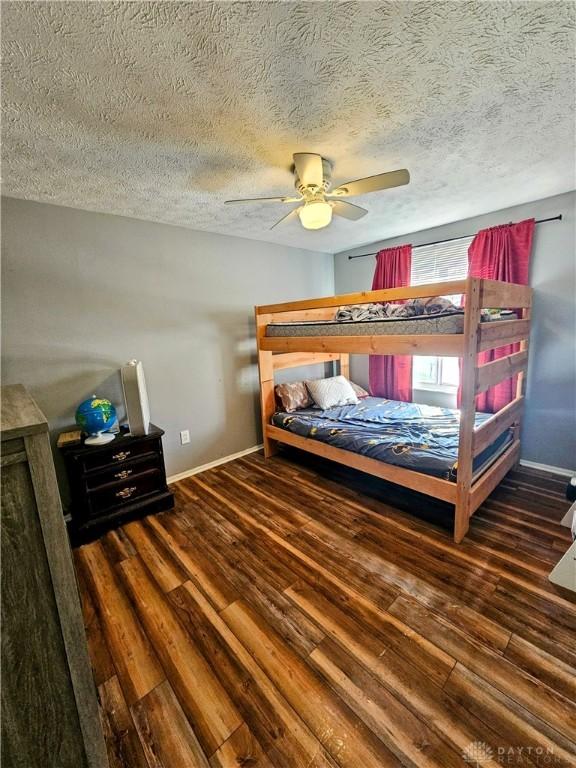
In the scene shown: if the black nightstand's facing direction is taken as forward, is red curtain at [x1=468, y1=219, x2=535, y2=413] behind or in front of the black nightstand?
in front

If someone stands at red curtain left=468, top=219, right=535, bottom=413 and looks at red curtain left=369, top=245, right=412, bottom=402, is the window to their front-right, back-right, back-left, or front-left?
front-right

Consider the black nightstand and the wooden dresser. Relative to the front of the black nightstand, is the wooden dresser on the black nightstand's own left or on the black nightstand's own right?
on the black nightstand's own right

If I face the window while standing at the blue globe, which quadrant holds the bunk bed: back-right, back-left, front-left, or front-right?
front-right

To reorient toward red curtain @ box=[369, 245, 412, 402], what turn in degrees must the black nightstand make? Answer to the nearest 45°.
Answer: approximately 45° to its left

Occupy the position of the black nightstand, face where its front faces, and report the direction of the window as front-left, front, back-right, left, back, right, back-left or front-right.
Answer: front-left

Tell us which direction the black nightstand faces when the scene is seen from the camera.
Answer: facing the viewer and to the right of the viewer

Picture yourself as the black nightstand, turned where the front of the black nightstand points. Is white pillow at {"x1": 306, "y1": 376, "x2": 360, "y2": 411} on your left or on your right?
on your left

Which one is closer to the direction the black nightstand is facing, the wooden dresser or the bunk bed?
the wooden dresser
